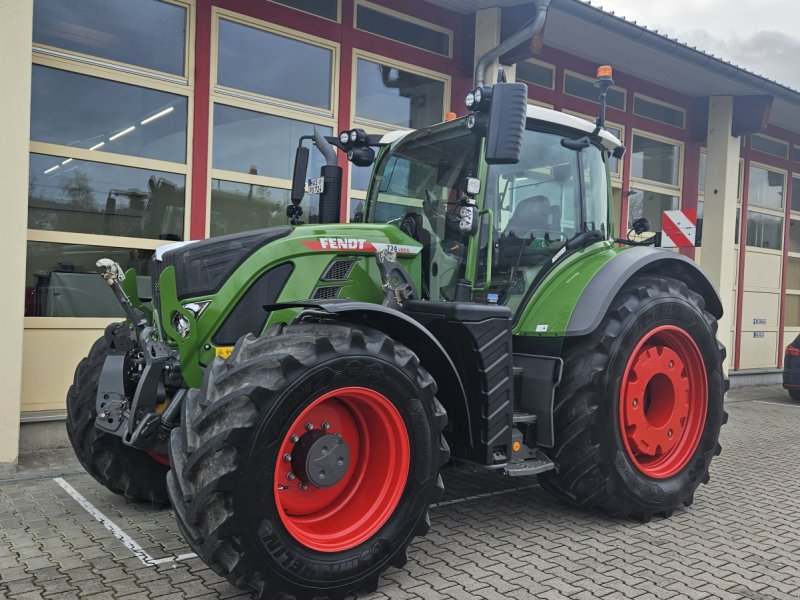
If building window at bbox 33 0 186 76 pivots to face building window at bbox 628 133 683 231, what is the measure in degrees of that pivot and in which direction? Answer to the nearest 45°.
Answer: approximately 45° to its left

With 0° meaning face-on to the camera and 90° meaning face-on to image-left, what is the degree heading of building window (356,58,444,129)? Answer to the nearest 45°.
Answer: approximately 315°

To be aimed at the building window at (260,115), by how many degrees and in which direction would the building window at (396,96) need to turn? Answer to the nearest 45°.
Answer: approximately 90° to its right

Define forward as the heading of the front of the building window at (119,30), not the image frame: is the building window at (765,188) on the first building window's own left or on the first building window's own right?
on the first building window's own left

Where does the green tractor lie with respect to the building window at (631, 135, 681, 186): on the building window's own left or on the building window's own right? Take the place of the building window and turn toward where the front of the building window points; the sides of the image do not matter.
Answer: on the building window's own right

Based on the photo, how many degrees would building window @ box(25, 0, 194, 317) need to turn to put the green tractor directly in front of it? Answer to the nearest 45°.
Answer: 0° — it already faces it

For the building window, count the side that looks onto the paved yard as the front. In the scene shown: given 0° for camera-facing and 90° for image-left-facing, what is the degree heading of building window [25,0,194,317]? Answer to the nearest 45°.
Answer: approximately 315°

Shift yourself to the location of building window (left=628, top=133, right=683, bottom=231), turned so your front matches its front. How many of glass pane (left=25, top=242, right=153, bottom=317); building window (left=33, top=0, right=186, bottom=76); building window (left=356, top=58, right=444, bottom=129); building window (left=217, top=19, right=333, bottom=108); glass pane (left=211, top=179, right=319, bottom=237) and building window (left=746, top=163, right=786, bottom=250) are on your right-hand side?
5

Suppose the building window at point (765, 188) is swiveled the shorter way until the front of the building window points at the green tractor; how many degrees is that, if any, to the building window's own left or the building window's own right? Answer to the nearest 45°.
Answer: approximately 45° to the building window's own right

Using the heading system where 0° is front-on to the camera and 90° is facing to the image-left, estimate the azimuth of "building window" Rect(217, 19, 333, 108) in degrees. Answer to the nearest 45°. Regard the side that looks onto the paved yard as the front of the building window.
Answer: approximately 315°

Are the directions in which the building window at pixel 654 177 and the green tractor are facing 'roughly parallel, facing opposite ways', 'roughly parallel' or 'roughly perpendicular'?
roughly perpendicular

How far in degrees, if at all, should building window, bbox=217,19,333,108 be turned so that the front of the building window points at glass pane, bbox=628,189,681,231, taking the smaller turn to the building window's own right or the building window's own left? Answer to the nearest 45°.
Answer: approximately 90° to the building window's own left
